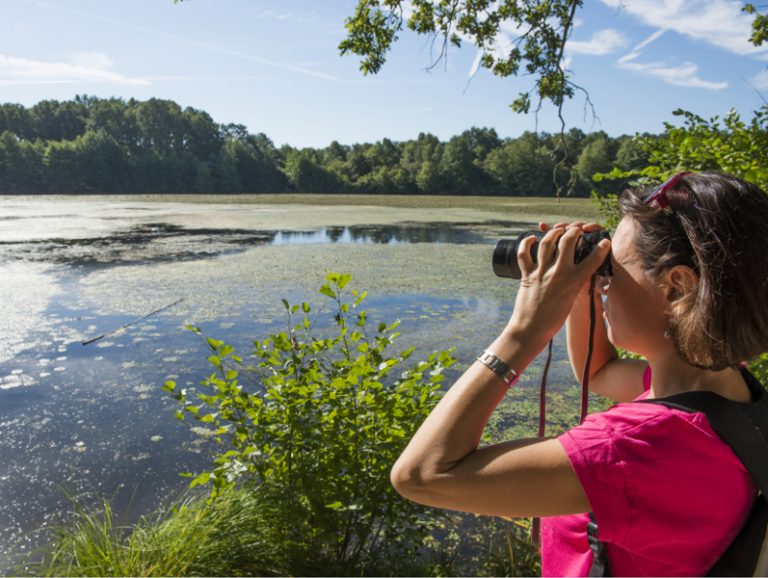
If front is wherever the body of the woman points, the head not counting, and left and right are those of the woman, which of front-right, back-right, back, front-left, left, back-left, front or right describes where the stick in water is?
front-right

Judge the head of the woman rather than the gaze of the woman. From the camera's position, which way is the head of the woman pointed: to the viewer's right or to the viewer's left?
to the viewer's left

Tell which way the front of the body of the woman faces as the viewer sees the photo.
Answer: to the viewer's left

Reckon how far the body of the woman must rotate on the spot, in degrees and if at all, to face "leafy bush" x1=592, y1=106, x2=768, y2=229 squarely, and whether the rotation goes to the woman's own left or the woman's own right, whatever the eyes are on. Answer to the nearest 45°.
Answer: approximately 90° to the woman's own right

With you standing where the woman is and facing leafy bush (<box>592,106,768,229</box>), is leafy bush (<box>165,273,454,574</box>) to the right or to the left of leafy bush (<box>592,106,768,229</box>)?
left
